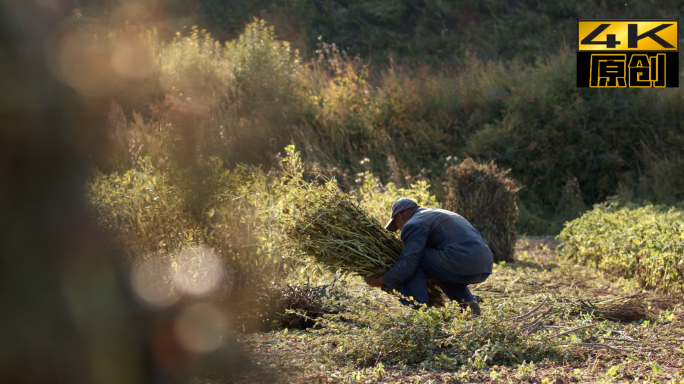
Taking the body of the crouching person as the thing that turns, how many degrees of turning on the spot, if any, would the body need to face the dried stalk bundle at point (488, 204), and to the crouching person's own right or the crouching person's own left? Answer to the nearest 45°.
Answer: approximately 90° to the crouching person's own right

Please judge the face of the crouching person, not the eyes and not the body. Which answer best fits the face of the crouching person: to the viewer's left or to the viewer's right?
to the viewer's left

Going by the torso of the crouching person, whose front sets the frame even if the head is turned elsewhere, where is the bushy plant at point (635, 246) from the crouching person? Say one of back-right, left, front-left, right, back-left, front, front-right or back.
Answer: back-right

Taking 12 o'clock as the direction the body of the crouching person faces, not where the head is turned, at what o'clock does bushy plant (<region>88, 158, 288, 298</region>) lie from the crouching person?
The bushy plant is roughly at 12 o'clock from the crouching person.

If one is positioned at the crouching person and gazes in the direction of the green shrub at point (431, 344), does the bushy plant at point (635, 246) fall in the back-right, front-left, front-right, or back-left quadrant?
back-left

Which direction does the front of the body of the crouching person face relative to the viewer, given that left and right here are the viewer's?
facing to the left of the viewer

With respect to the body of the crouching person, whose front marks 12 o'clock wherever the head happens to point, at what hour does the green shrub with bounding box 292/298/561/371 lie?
The green shrub is roughly at 9 o'clock from the crouching person.

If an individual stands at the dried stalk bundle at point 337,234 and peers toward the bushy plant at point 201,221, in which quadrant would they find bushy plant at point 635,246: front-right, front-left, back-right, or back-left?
back-right
